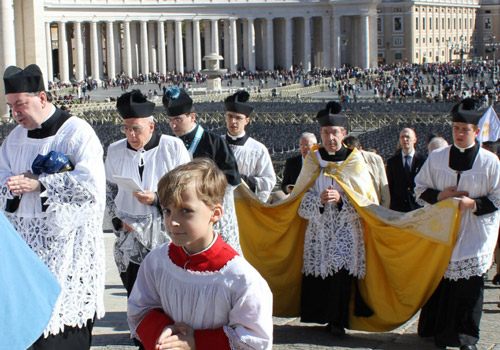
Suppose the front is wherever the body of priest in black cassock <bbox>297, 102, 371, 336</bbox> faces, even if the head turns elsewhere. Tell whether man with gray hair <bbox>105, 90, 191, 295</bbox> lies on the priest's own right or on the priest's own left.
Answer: on the priest's own right

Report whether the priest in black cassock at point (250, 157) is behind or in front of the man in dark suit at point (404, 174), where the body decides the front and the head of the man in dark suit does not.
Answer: in front

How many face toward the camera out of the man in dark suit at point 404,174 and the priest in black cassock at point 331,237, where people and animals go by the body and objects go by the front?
2

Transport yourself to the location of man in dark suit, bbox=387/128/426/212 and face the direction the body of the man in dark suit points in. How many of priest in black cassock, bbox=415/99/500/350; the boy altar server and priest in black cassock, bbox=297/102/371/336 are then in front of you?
3

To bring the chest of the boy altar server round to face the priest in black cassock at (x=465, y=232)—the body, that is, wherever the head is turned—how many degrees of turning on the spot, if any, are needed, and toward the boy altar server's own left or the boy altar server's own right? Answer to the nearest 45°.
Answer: approximately 180°

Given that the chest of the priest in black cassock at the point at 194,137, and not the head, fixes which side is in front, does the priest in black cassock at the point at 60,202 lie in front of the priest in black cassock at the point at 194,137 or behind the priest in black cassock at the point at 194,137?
in front

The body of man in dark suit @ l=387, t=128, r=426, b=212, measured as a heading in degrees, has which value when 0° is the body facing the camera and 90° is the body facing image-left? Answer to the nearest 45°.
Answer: approximately 0°

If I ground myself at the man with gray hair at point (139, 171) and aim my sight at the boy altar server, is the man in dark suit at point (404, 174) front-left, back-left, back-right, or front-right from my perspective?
back-left
